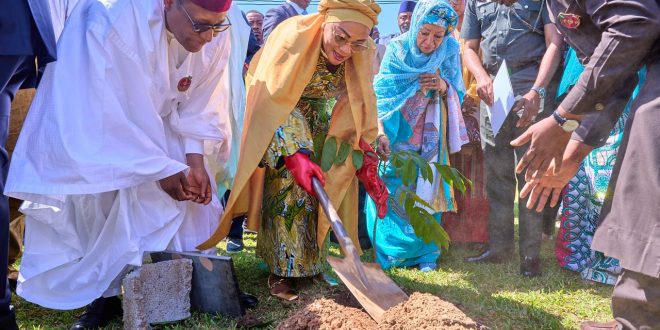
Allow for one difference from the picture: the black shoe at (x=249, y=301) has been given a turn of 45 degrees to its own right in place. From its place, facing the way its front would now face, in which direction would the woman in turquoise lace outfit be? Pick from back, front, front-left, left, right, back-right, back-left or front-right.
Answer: back-left

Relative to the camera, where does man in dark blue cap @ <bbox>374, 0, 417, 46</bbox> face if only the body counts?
toward the camera

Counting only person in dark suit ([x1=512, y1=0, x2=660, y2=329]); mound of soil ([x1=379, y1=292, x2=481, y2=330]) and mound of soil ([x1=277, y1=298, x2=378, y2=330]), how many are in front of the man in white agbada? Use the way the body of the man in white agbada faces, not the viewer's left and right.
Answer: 3

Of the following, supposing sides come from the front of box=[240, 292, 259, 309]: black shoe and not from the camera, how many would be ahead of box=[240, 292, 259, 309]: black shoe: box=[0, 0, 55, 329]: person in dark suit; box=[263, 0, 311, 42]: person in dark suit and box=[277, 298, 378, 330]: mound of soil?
1

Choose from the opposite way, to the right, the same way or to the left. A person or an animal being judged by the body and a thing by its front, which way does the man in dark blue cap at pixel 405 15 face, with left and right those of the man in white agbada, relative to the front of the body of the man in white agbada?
to the right

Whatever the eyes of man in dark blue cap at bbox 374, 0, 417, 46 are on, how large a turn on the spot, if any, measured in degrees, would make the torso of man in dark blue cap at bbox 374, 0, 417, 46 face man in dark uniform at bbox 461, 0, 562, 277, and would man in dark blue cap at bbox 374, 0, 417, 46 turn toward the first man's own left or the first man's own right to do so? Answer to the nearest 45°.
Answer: approximately 45° to the first man's own left

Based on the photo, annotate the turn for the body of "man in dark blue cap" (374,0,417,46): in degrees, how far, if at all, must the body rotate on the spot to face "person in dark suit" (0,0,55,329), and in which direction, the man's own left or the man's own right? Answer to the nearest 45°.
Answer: approximately 45° to the man's own right

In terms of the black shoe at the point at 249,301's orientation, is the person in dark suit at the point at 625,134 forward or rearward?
forward

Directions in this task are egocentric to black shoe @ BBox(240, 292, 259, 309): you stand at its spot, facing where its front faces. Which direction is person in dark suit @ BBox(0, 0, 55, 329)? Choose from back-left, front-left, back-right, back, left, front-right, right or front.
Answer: back-right

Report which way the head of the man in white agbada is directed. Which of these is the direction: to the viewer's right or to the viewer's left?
to the viewer's right

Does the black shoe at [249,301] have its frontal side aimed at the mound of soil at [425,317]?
yes

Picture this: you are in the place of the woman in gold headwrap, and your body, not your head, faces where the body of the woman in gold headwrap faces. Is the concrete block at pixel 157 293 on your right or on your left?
on your right

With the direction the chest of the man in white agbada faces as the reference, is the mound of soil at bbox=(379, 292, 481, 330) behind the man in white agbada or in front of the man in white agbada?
in front
